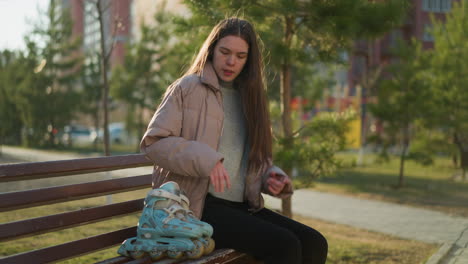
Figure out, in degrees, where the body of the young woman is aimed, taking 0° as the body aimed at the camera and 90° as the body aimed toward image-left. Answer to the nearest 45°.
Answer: approximately 315°

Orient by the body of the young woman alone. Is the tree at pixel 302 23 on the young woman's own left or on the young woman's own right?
on the young woman's own left
